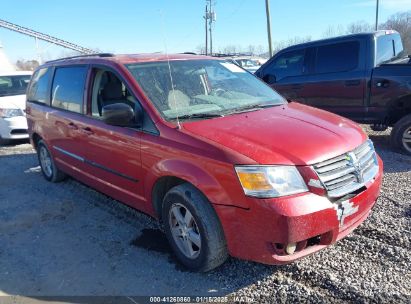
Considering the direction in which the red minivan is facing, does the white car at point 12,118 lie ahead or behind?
behind

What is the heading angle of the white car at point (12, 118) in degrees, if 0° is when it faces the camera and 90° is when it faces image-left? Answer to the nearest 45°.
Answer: approximately 315°

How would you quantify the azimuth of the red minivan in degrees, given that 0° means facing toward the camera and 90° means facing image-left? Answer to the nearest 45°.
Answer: approximately 315°
